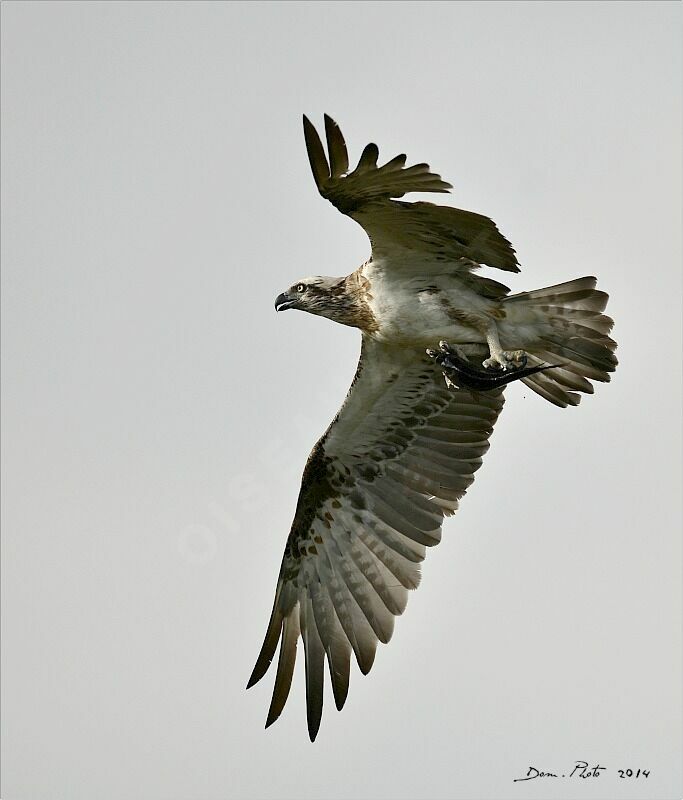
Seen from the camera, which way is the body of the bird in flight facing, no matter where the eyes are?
to the viewer's left
